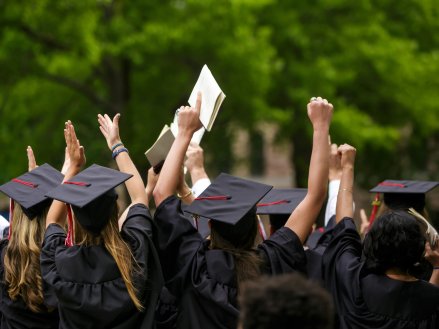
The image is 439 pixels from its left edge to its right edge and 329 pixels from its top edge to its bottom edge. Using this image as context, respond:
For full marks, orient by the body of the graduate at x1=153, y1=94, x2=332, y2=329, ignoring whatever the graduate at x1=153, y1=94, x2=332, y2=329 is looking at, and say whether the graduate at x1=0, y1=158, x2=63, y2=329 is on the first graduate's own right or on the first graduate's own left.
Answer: on the first graduate's own left

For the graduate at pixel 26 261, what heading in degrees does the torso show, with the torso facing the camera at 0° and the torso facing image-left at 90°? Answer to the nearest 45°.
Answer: approximately 180°

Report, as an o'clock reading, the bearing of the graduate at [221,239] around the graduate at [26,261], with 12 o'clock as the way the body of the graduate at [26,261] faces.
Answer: the graduate at [221,239] is roughly at 4 o'clock from the graduate at [26,261].

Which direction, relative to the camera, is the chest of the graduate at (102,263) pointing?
away from the camera

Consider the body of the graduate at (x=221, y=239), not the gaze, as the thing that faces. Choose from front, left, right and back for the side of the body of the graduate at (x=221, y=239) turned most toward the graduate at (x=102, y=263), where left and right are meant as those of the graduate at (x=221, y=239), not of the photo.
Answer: left

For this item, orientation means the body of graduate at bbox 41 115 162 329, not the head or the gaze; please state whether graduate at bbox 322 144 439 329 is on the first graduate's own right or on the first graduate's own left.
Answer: on the first graduate's own right

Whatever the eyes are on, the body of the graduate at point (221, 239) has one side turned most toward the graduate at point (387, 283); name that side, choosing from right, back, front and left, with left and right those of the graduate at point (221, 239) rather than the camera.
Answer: right

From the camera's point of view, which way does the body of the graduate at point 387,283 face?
away from the camera

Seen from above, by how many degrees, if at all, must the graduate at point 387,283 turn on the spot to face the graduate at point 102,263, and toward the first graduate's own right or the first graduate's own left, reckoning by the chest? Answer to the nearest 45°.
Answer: approximately 90° to the first graduate's own left

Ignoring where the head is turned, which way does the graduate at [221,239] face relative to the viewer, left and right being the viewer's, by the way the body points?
facing away from the viewer
